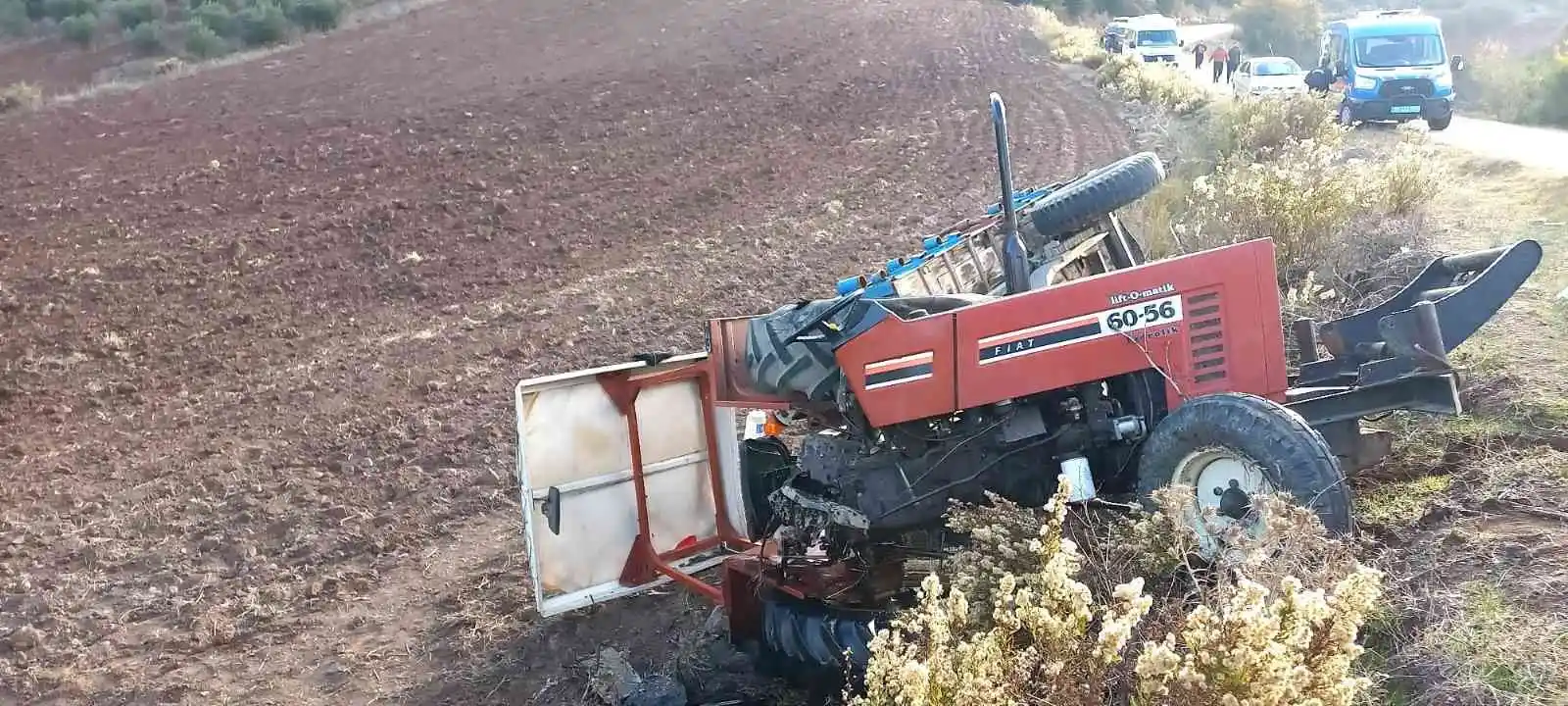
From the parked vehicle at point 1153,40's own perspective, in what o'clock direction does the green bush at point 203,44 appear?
The green bush is roughly at 2 o'clock from the parked vehicle.

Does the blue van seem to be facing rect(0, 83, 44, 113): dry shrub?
no

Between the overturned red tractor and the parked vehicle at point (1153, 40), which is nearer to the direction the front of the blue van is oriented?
the overturned red tractor

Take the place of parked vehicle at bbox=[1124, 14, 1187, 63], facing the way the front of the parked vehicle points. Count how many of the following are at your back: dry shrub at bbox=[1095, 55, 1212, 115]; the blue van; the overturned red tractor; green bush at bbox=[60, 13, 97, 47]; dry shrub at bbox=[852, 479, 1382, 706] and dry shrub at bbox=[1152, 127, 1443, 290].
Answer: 0

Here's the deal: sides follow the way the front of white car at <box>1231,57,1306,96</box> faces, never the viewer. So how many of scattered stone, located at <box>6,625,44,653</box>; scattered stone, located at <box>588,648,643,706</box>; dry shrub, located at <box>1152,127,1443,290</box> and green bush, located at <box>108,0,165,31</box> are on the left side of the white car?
0

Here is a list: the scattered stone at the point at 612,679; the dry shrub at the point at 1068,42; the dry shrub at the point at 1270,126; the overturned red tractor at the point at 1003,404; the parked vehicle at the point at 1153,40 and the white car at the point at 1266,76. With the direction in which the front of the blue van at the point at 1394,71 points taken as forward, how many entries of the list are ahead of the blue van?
3

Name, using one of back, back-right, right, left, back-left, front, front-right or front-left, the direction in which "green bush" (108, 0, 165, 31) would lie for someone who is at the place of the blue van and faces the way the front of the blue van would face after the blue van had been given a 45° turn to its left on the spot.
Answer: back-right

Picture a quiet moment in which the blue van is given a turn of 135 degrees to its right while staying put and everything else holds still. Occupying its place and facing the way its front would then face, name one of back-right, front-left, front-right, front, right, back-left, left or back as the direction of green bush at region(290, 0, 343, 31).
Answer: front-left

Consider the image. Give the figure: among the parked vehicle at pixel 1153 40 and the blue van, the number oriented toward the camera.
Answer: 2

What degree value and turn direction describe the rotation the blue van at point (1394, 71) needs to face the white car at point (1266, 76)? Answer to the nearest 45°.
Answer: approximately 135° to its right

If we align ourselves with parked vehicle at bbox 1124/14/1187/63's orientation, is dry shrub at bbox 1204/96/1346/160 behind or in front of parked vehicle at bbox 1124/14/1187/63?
in front

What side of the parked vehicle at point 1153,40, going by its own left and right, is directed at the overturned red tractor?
front

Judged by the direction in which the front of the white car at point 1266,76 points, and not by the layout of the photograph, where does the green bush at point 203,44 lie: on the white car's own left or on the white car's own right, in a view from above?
on the white car's own right

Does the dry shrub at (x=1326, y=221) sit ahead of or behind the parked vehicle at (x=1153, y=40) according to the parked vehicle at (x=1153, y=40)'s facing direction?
ahead

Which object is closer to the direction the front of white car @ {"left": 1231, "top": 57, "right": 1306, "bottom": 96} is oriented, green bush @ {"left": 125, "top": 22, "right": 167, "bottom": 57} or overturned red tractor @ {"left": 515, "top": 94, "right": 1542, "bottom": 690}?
the overturned red tractor

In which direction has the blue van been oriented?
toward the camera

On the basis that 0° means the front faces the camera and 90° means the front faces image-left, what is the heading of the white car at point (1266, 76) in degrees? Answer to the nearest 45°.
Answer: approximately 315°
